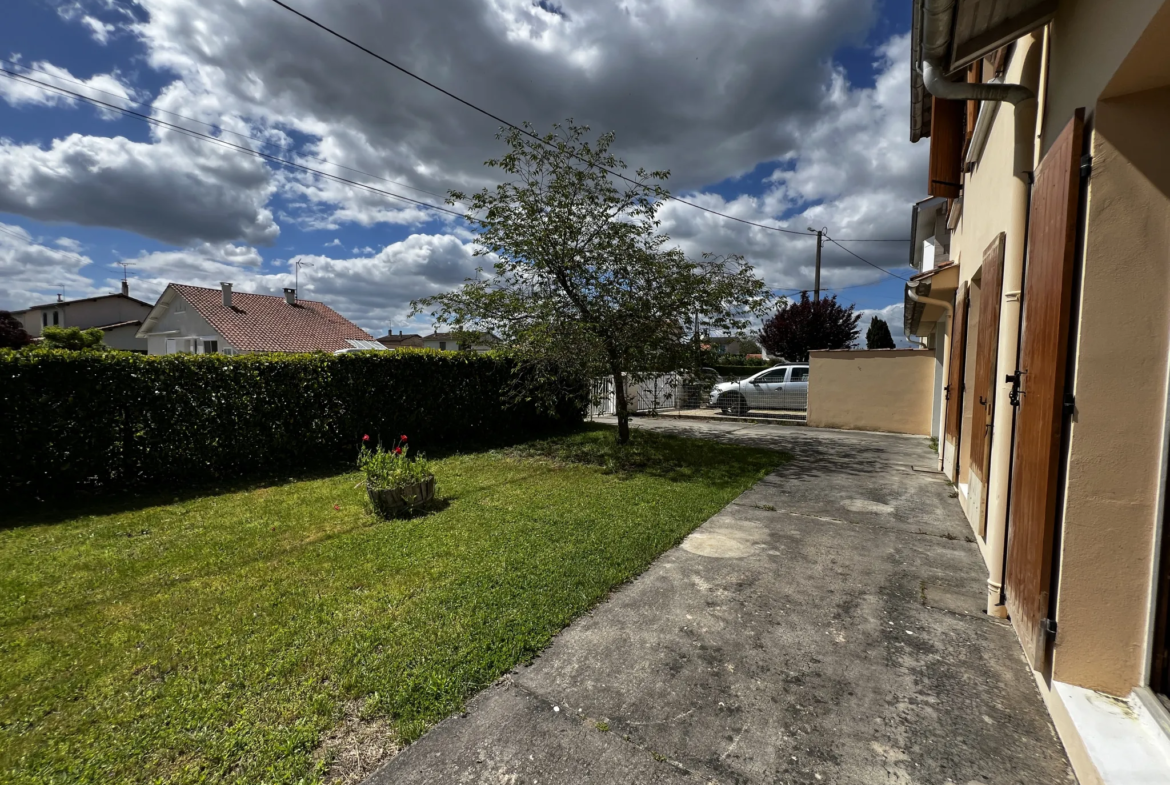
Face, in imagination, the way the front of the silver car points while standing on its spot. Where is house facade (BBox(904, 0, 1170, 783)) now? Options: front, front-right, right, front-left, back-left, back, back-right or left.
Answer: left

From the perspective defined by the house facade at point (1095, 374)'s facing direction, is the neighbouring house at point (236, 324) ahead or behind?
ahead

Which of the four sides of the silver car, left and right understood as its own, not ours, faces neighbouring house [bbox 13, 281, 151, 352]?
front

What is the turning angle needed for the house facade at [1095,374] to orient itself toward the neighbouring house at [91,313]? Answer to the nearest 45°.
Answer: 0° — it already faces it

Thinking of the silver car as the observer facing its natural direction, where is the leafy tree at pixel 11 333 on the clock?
The leafy tree is roughly at 12 o'clock from the silver car.

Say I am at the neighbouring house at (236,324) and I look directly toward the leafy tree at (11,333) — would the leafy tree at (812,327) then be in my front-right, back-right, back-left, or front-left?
back-left

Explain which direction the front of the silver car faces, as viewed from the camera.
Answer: facing to the left of the viewer

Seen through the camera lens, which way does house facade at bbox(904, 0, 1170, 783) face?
facing to the left of the viewer

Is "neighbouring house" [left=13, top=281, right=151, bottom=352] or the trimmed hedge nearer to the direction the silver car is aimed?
the neighbouring house

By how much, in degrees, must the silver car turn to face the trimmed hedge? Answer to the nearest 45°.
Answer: approximately 45° to its left

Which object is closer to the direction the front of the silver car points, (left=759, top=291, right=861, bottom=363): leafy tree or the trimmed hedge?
the trimmed hedge

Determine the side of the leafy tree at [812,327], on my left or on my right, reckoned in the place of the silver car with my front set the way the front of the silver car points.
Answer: on my right

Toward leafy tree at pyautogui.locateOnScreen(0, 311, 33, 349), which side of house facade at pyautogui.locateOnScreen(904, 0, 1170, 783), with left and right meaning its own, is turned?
front

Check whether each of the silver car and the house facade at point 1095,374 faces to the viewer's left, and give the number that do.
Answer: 2
